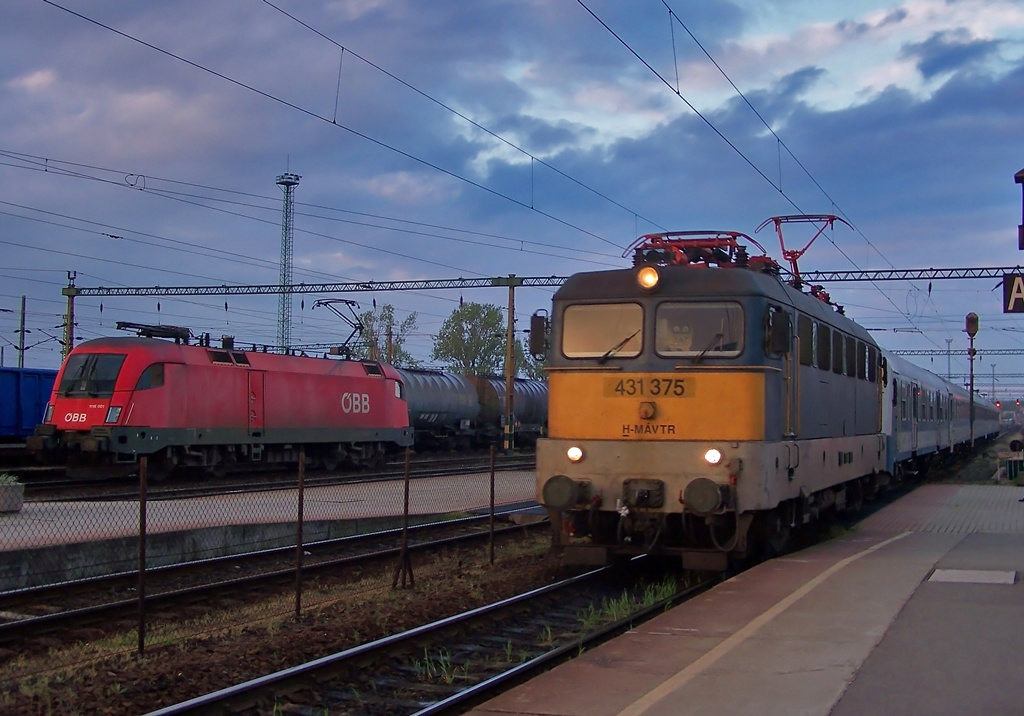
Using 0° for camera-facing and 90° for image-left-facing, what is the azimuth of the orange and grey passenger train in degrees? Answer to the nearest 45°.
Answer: approximately 45°

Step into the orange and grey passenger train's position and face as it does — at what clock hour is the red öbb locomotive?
The red öbb locomotive is roughly at 3 o'clock from the orange and grey passenger train.

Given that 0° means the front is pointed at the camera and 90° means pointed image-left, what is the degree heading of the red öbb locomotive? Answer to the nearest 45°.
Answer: approximately 45°

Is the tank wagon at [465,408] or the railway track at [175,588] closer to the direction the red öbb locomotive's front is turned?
the railway track

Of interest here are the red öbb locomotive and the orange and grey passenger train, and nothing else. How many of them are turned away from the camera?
0

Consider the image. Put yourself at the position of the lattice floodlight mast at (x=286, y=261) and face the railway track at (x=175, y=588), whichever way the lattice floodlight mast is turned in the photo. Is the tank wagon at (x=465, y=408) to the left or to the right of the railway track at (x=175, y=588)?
left

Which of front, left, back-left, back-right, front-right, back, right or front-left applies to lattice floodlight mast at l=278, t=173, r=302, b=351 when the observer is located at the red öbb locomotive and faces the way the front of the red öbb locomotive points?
back-right

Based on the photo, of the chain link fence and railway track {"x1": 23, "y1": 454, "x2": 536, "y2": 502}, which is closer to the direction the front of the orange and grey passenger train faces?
the chain link fence

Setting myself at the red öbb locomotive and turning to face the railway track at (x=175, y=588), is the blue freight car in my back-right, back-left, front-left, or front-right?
back-right
